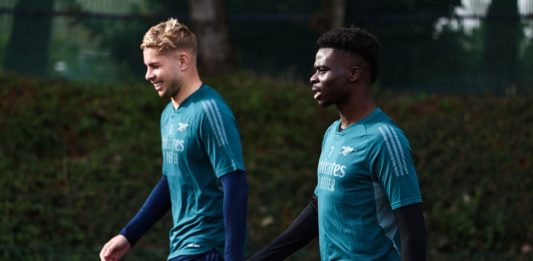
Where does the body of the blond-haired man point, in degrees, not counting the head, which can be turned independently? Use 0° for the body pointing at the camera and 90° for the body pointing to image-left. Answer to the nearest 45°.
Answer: approximately 45°

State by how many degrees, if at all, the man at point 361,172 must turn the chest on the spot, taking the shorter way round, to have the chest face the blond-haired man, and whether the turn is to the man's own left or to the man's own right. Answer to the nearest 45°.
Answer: approximately 90° to the man's own right

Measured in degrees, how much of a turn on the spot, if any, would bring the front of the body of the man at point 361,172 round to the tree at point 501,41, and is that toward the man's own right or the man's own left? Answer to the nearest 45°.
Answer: approximately 135° to the man's own right

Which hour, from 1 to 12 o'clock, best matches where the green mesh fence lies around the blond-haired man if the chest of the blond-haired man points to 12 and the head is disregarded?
The green mesh fence is roughly at 5 o'clock from the blond-haired man.

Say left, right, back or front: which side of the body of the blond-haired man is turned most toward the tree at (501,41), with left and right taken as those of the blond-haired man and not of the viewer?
back

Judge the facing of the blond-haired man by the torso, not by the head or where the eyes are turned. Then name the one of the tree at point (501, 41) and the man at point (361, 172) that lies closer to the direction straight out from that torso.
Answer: the man

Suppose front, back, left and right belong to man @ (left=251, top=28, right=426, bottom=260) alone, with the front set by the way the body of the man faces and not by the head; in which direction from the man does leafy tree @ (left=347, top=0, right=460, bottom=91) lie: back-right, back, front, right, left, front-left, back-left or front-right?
back-right

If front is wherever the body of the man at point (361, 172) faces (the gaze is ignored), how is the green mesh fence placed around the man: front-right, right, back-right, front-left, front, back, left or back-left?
back-right

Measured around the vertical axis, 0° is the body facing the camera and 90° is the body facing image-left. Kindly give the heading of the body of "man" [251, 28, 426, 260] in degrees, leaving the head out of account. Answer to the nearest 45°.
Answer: approximately 45°

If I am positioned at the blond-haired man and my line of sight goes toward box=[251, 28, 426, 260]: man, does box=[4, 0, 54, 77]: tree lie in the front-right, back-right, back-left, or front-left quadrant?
back-left

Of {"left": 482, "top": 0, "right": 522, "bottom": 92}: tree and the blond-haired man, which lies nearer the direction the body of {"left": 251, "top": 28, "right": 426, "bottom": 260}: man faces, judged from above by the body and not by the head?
the blond-haired man

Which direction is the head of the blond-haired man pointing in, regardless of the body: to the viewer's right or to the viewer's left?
to the viewer's left
